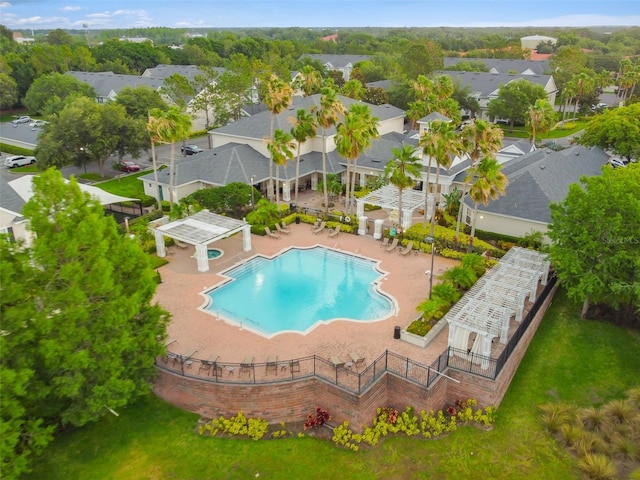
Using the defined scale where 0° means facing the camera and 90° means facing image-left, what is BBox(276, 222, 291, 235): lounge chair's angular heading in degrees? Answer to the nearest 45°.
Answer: approximately 315°

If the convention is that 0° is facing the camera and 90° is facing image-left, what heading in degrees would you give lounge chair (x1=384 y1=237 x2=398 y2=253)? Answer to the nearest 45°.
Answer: approximately 45°

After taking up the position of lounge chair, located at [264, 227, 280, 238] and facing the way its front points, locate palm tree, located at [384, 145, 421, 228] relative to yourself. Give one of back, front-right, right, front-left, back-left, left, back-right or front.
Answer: front-left

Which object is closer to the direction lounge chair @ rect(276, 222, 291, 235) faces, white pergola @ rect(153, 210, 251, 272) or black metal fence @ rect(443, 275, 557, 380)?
the black metal fence

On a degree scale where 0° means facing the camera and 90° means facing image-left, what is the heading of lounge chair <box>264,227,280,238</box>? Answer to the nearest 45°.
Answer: approximately 315°

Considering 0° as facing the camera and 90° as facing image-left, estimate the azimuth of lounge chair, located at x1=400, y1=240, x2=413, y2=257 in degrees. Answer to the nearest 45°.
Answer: approximately 45°

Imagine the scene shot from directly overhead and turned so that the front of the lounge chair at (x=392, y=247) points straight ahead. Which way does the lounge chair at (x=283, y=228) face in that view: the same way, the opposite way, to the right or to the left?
to the left

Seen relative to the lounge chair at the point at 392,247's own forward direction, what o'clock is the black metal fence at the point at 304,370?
The black metal fence is roughly at 11 o'clock from the lounge chair.
